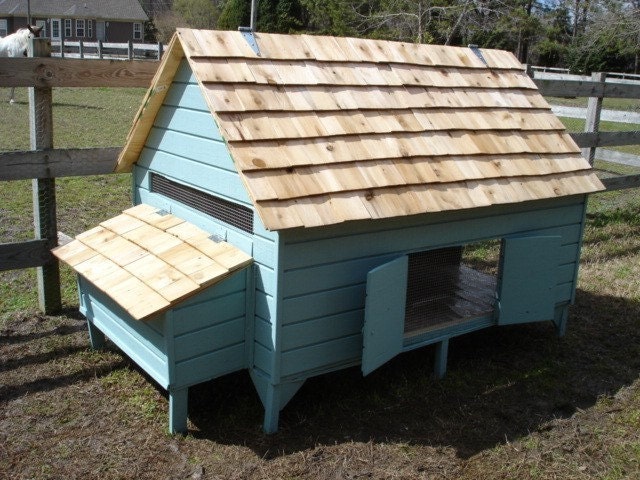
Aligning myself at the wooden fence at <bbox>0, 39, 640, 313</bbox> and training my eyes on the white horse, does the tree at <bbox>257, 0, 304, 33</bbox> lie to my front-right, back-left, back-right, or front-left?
front-right

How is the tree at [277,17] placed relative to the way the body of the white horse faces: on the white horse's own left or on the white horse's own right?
on the white horse's own left

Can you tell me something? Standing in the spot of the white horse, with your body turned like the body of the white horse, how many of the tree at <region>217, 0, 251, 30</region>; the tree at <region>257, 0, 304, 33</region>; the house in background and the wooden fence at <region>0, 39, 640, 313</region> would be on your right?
1

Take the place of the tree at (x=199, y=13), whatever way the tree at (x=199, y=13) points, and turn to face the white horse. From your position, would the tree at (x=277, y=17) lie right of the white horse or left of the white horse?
left

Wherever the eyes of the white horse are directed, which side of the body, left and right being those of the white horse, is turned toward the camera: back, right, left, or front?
right

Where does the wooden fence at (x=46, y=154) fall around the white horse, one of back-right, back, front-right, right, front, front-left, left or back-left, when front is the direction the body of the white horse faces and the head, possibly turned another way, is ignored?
right

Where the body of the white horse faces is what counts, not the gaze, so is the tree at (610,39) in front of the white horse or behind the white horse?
in front

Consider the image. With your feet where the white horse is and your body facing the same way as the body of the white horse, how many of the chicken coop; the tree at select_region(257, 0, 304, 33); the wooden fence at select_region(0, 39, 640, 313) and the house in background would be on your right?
2

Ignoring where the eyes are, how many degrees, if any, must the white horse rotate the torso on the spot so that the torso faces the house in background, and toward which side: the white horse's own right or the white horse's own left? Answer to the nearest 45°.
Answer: approximately 90° to the white horse's own left

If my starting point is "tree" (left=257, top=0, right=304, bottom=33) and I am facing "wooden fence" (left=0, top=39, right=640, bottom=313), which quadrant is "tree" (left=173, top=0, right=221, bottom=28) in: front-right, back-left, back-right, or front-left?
back-right

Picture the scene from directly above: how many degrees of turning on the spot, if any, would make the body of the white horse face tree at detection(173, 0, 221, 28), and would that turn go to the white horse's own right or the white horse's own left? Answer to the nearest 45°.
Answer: approximately 90° to the white horse's own left

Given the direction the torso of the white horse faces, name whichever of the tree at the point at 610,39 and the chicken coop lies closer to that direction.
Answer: the tree

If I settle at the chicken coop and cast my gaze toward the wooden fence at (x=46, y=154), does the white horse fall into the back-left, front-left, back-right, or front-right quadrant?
front-right
